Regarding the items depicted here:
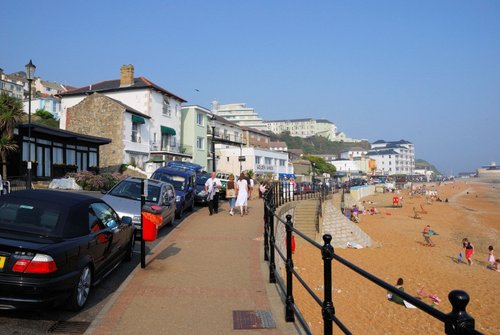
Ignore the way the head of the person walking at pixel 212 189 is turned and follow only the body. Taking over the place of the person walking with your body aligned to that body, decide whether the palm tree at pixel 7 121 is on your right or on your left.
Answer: on your right

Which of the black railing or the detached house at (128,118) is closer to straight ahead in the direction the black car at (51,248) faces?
the detached house

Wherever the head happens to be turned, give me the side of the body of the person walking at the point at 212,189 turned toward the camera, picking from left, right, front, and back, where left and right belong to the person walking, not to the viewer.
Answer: front

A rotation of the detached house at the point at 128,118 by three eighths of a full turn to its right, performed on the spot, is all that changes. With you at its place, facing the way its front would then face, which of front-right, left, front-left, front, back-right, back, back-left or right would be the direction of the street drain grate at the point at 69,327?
left

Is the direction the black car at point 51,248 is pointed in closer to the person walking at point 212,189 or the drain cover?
the person walking

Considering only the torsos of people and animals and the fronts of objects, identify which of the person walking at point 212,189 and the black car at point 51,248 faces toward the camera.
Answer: the person walking

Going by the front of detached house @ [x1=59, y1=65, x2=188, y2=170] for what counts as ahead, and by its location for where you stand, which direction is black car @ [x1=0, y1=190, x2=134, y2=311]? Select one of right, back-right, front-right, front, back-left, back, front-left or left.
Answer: front-right

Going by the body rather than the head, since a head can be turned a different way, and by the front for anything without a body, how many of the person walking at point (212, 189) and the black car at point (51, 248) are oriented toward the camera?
1

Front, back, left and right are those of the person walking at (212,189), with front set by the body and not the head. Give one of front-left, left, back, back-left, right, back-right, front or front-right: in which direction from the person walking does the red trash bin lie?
front
